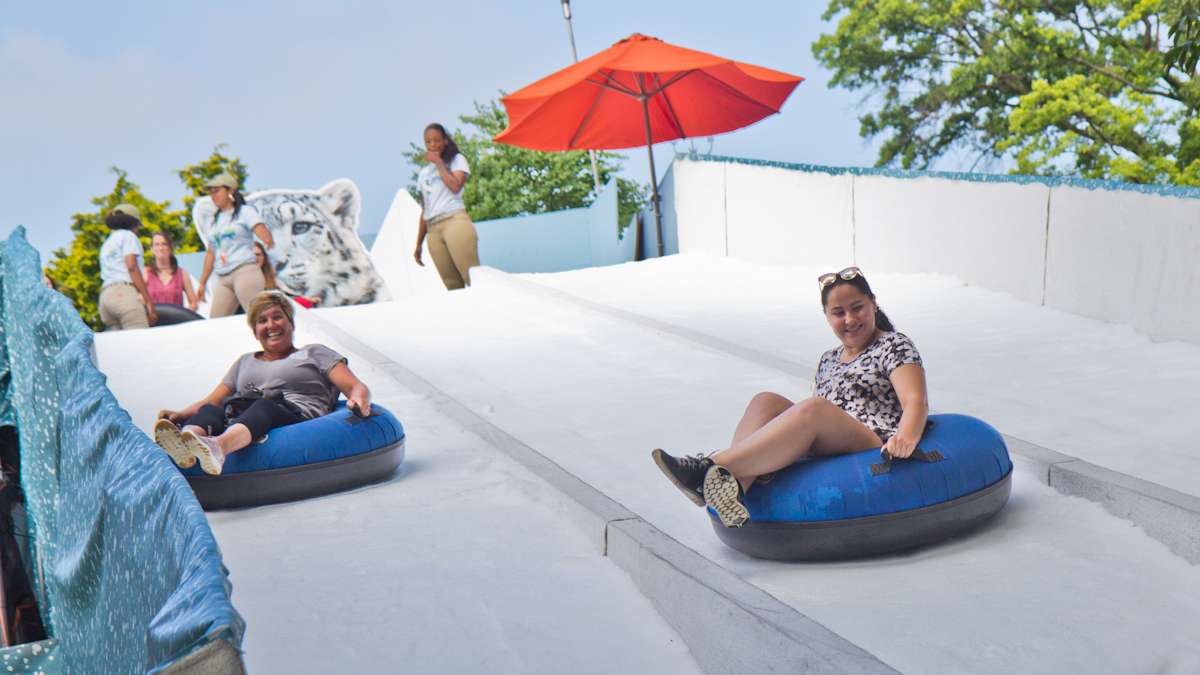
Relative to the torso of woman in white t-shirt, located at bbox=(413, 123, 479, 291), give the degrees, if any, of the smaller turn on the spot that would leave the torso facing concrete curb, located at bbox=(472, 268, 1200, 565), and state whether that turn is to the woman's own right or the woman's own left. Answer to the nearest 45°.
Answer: approximately 45° to the woman's own left

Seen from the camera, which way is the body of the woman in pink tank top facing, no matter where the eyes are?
toward the camera

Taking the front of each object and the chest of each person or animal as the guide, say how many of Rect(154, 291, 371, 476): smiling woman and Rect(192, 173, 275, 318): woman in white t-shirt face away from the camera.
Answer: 0

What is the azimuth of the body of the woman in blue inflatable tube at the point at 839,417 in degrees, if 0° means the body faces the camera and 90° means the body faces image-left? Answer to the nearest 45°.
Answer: approximately 45°

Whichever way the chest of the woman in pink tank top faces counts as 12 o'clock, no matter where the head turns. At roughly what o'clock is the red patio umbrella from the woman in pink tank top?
The red patio umbrella is roughly at 9 o'clock from the woman in pink tank top.

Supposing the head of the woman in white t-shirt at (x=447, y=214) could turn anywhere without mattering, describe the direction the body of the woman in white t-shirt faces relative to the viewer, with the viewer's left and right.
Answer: facing the viewer and to the left of the viewer

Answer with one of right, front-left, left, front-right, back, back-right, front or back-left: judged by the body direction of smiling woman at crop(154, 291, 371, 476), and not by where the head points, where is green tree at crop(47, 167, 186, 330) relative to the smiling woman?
back-right

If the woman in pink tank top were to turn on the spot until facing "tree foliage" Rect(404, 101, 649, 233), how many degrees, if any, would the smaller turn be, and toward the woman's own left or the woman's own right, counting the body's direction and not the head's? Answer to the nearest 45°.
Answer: approximately 135° to the woman's own left

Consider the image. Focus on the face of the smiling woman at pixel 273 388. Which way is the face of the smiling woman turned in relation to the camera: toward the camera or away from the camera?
toward the camera

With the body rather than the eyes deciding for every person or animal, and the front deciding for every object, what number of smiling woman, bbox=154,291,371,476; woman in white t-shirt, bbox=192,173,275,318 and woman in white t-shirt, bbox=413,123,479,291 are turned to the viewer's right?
0

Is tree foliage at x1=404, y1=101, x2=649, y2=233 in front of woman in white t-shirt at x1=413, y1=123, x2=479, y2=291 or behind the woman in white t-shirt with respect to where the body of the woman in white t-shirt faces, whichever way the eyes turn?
behind
